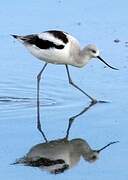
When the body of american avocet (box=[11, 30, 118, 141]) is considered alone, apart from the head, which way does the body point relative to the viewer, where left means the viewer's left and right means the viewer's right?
facing to the right of the viewer
